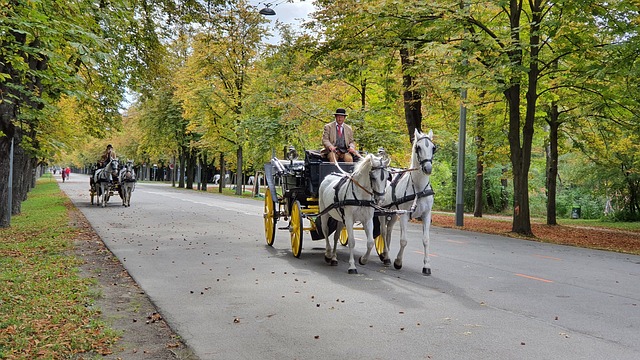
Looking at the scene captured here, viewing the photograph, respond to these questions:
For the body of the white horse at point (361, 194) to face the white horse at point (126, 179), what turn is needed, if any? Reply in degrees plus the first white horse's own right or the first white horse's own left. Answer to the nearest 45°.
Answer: approximately 180°

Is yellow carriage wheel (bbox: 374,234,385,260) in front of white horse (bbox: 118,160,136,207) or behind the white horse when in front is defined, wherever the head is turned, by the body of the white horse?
in front

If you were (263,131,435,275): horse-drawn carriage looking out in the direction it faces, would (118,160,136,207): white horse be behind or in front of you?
behind

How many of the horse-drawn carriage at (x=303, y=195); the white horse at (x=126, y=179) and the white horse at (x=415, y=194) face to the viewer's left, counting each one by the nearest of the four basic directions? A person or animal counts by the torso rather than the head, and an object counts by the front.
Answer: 0

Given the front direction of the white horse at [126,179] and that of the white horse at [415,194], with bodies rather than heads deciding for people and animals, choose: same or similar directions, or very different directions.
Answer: same or similar directions

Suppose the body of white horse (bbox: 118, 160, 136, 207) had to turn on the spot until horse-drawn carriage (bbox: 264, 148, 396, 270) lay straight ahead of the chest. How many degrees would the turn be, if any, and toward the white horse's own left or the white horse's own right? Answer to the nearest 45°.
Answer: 0° — it already faces it

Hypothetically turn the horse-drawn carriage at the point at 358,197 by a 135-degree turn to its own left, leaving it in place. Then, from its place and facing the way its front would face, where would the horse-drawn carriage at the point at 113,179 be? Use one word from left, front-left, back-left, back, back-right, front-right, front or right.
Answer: front-left

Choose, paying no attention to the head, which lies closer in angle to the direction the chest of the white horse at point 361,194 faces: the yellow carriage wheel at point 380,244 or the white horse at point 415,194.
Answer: the white horse

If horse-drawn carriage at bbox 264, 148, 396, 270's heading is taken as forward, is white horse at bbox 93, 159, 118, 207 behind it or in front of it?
behind

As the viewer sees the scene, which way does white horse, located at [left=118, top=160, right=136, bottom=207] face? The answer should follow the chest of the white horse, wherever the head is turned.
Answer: toward the camera

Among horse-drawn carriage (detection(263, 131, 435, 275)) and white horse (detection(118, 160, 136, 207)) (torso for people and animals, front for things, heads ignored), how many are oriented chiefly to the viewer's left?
0

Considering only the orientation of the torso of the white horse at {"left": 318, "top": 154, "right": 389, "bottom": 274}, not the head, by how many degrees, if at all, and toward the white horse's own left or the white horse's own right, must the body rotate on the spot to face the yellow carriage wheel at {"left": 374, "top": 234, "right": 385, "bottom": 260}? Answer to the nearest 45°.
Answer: approximately 135° to the white horse's own left

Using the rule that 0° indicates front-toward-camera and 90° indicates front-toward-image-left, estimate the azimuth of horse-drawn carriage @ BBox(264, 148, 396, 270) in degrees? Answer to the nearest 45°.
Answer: approximately 315°

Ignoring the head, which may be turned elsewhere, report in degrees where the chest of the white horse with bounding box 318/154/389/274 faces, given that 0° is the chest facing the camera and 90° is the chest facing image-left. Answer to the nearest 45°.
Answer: approximately 315°

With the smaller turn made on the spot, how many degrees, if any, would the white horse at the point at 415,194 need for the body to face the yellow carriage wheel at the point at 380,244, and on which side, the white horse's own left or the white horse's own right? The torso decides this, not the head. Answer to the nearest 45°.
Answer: approximately 180°

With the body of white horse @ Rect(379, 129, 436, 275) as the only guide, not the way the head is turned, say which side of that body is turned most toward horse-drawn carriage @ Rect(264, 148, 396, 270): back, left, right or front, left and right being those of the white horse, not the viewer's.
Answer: back

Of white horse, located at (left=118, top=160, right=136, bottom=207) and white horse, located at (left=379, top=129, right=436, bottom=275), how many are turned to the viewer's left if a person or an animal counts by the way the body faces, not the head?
0
